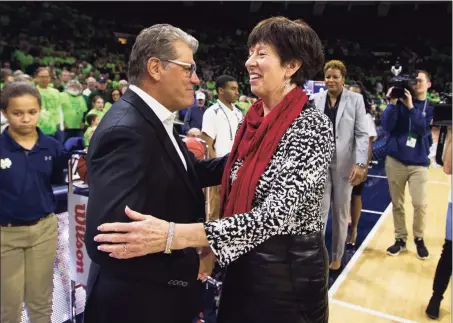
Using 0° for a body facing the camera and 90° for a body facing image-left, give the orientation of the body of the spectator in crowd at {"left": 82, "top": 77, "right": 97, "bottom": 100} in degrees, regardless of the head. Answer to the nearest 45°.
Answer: approximately 0°

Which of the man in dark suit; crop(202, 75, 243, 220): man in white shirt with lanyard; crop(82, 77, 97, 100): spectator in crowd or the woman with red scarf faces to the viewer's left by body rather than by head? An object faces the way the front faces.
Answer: the woman with red scarf

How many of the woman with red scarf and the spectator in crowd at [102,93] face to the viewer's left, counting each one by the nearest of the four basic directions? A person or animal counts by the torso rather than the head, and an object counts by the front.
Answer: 1

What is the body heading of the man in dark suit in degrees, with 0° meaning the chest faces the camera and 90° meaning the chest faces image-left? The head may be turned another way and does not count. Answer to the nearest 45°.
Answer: approximately 270°

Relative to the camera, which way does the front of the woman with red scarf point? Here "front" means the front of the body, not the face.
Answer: to the viewer's left

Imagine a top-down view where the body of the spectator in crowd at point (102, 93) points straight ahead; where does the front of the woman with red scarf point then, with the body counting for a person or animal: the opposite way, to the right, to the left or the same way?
to the right

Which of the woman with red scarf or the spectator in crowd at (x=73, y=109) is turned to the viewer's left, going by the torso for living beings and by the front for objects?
the woman with red scarf

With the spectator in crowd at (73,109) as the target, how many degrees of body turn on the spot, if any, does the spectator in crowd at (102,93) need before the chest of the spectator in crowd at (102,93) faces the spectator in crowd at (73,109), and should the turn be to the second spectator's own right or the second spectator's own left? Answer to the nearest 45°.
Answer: approximately 45° to the second spectator's own right

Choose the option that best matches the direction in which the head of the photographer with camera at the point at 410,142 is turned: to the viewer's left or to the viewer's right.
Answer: to the viewer's left

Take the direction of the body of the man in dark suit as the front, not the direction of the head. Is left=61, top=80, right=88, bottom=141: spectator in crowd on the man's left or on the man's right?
on the man's left

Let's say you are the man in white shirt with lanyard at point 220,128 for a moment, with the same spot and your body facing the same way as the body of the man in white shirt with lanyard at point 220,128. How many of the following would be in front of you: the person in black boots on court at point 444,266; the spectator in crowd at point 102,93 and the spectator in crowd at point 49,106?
1

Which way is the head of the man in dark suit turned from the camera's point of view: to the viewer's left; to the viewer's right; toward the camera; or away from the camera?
to the viewer's right
